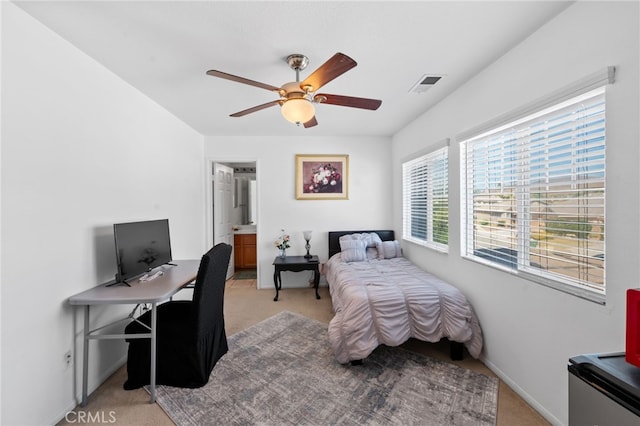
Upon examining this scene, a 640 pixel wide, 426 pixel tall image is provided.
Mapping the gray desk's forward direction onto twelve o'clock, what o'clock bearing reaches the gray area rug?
The gray area rug is roughly at 1 o'clock from the gray desk.

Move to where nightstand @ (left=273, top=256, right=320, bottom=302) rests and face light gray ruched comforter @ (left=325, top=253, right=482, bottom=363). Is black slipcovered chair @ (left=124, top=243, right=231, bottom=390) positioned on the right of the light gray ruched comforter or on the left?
right

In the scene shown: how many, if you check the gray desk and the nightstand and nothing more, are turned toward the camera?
1

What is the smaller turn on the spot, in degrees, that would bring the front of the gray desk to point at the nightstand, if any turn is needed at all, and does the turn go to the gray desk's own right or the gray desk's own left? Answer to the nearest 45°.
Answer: approximately 45° to the gray desk's own left

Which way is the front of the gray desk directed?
to the viewer's right

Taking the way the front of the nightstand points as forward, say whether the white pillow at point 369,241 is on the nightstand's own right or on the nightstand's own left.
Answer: on the nightstand's own left

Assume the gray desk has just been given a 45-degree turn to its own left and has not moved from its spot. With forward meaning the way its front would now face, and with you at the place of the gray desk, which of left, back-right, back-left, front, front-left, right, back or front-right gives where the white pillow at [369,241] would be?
front-right

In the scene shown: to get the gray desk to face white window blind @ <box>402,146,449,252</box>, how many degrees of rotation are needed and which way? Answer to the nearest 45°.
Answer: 0° — it already faces it

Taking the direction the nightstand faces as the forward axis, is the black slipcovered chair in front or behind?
in front

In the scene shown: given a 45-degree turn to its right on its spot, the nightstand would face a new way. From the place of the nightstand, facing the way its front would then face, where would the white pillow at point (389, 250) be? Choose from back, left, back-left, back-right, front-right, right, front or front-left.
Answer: back-left

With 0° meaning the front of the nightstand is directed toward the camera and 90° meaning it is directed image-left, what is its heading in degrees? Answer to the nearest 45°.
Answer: approximately 0°

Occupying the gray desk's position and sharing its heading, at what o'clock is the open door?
The open door is roughly at 10 o'clock from the gray desk.

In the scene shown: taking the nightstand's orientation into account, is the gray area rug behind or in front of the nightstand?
in front

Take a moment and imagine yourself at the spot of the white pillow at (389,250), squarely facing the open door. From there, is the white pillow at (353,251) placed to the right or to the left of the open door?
left

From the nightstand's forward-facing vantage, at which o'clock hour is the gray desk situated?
The gray desk is roughly at 1 o'clock from the nightstand.
